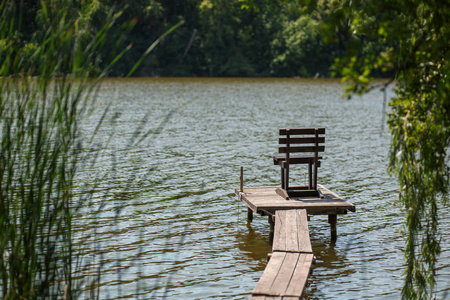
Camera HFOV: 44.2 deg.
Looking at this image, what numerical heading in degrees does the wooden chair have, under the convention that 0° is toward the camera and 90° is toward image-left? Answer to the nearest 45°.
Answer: approximately 180°

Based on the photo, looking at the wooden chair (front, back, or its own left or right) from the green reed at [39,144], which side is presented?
back
